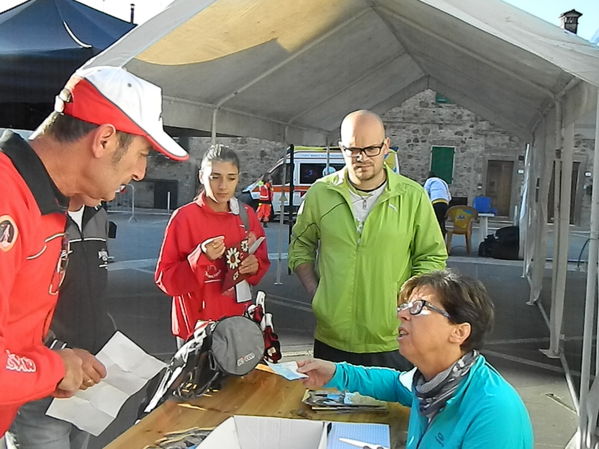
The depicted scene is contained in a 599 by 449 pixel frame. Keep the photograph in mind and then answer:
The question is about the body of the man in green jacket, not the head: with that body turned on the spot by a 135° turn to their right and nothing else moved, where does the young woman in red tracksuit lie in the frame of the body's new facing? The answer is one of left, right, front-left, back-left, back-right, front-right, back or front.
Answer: front-left

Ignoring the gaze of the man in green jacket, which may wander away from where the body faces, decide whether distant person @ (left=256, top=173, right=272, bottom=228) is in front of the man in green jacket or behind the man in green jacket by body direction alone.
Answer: behind

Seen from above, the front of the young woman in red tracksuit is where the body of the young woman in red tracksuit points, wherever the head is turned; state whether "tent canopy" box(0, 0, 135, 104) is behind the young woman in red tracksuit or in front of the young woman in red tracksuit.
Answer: behind

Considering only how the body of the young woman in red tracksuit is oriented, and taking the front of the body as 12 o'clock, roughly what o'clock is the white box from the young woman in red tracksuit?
The white box is roughly at 1 o'clock from the young woman in red tracksuit.

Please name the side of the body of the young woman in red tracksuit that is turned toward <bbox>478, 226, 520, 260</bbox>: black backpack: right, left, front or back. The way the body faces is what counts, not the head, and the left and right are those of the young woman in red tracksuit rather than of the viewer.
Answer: left

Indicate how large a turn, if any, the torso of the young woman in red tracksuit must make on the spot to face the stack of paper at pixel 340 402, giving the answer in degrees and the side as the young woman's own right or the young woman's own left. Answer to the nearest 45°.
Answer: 0° — they already face it

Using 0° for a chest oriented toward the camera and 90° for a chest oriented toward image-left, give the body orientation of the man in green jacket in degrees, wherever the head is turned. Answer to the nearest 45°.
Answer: approximately 0°

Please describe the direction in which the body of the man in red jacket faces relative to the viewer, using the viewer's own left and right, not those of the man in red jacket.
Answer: facing to the right of the viewer

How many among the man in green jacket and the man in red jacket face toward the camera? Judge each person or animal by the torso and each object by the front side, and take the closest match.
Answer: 1

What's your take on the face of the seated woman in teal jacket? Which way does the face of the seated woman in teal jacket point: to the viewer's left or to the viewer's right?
to the viewer's left

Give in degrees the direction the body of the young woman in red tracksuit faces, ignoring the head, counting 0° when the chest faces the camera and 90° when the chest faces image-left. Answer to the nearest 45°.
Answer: approximately 315°

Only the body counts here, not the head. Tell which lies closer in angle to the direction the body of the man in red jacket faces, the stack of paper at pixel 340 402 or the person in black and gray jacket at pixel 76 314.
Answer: the stack of paper
